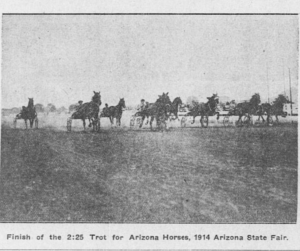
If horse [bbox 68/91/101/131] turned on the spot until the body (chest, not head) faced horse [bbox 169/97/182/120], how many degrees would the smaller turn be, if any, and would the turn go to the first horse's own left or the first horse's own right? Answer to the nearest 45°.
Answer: approximately 45° to the first horse's own left

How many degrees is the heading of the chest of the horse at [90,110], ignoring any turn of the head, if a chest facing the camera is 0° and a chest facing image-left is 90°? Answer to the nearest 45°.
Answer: approximately 315°
